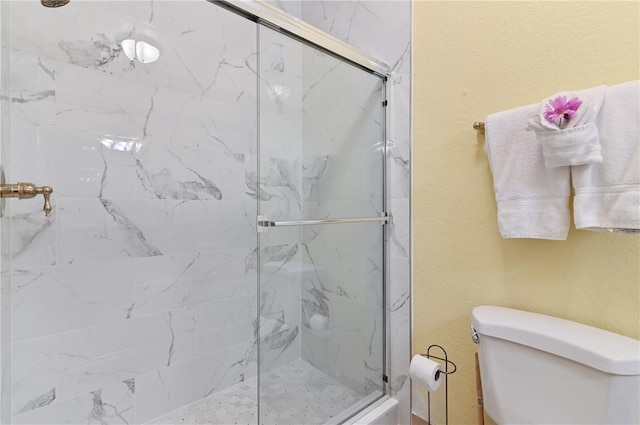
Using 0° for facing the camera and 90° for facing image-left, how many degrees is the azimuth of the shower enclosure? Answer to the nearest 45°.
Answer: approximately 315°

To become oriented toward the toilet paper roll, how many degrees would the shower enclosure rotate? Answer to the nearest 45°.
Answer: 0° — it already faces it

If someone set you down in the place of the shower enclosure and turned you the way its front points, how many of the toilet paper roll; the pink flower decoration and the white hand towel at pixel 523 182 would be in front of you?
3

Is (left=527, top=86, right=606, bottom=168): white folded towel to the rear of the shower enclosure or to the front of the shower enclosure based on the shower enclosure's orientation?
to the front

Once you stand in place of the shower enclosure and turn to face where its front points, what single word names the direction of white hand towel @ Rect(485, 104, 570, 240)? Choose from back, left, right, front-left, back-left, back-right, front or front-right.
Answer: front
